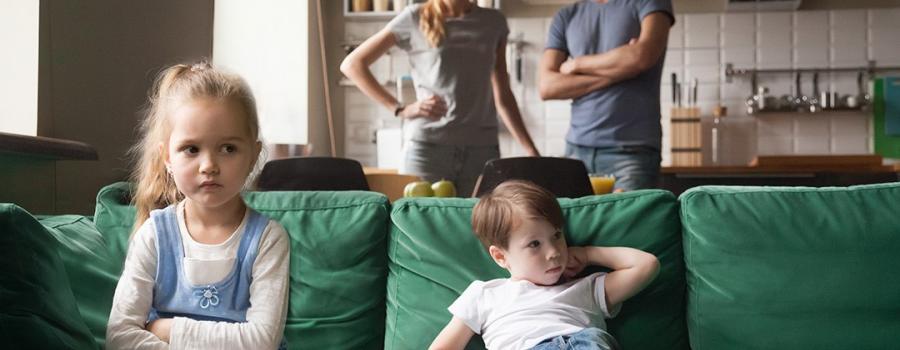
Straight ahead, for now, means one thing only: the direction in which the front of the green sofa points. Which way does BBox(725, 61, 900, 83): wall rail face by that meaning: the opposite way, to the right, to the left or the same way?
the same way

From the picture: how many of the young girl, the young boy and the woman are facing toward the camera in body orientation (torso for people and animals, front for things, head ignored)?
3

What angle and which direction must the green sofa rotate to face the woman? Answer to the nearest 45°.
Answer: approximately 180°

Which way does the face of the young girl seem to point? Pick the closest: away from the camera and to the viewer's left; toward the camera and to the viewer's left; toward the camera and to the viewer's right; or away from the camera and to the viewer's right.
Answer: toward the camera and to the viewer's right

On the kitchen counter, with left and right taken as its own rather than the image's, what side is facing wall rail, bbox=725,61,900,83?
back

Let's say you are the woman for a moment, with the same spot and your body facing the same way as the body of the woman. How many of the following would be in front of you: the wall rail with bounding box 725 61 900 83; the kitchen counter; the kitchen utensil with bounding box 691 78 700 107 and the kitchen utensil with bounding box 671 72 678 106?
0

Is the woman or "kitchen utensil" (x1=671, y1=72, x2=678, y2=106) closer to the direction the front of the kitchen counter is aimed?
the woman

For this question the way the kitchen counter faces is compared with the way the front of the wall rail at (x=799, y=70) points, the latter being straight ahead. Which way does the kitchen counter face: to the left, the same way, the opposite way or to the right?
the same way

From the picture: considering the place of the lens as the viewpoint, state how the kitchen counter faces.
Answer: facing the viewer

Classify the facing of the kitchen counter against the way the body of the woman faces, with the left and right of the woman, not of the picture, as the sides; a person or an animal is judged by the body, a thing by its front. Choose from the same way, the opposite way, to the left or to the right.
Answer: the same way

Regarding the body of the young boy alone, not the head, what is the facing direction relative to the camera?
toward the camera

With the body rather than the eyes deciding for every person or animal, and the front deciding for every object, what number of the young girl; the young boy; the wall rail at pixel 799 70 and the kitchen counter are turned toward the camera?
4

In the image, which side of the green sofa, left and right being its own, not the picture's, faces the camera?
front

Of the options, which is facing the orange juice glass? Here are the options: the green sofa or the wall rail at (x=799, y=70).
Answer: the wall rail

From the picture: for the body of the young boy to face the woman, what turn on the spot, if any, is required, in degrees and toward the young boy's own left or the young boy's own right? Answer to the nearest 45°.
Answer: approximately 180°

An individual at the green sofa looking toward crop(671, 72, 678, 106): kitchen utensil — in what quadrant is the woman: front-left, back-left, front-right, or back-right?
front-left

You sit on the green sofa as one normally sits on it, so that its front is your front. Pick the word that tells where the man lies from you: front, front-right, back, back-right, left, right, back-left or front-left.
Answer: back

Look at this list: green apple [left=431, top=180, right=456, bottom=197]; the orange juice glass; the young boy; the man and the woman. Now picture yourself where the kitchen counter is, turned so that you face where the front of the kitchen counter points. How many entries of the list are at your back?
0
